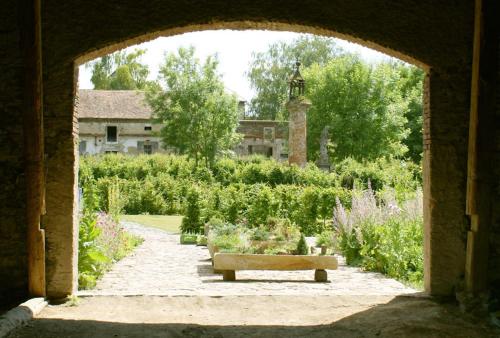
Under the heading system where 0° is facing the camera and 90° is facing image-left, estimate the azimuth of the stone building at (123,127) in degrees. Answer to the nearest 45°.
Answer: approximately 0°

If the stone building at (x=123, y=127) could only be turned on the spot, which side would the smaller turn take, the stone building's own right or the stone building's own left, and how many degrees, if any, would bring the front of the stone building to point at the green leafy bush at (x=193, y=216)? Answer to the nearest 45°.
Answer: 0° — it already faces it

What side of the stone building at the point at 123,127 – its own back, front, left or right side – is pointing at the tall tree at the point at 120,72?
back

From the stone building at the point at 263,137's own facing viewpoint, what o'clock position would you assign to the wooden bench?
The wooden bench is roughly at 12 o'clock from the stone building.

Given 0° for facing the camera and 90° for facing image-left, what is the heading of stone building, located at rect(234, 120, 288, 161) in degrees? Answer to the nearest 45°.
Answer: approximately 0°

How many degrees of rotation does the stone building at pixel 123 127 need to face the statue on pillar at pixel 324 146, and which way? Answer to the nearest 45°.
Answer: approximately 45° to its left

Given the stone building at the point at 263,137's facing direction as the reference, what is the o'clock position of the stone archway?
The stone archway is roughly at 12 o'clock from the stone building.
